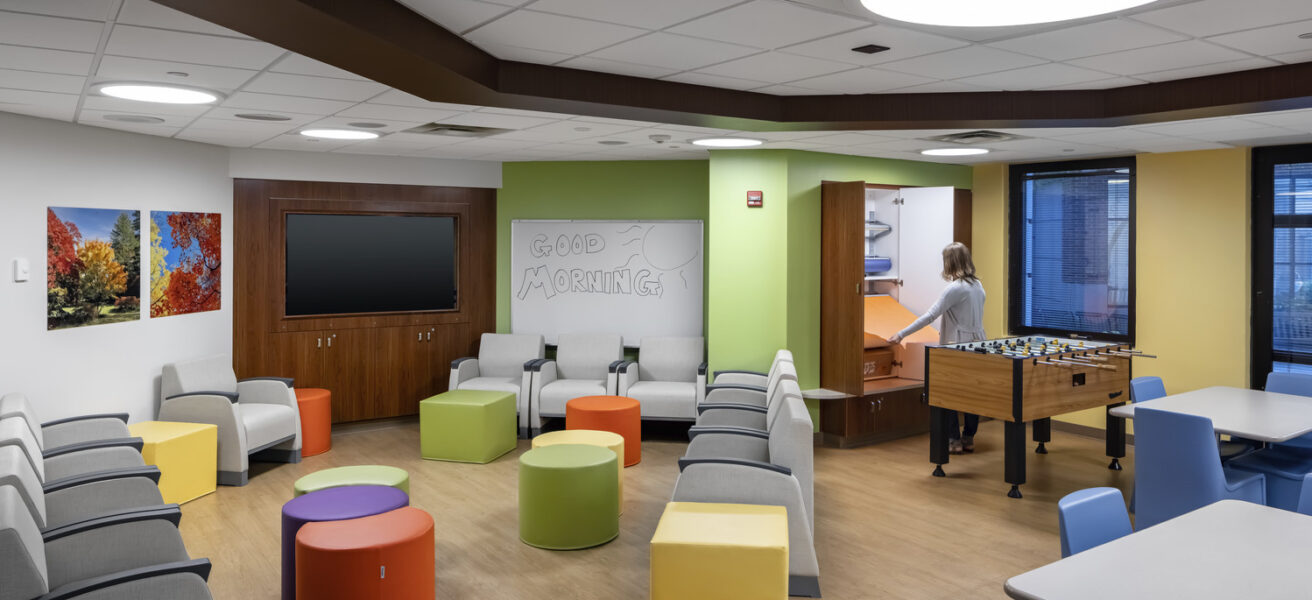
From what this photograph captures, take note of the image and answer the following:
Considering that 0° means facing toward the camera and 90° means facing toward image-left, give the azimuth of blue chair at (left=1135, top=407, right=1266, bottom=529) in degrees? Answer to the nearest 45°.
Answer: approximately 225°

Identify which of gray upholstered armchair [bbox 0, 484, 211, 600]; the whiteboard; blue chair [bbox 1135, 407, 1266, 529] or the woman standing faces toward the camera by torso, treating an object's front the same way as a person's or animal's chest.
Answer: the whiteboard

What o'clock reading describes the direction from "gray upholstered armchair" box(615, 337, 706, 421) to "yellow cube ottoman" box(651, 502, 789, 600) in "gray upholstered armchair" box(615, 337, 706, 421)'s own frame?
The yellow cube ottoman is roughly at 12 o'clock from the gray upholstered armchair.

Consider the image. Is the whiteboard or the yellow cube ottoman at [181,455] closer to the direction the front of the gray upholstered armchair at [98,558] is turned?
the whiteboard

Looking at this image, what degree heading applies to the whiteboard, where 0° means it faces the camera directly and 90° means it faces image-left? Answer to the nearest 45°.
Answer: approximately 0°

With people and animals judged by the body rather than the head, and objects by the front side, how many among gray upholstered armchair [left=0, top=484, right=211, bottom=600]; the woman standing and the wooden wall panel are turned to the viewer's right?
1

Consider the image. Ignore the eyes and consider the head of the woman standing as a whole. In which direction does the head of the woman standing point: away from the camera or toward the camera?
away from the camera

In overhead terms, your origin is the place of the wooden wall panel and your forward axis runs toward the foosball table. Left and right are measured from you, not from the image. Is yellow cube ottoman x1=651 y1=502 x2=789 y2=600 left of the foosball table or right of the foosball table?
right

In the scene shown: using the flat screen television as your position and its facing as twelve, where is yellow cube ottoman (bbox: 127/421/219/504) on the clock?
The yellow cube ottoman is roughly at 1 o'clock from the flat screen television.

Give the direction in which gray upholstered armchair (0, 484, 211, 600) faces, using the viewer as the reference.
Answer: facing to the right of the viewer

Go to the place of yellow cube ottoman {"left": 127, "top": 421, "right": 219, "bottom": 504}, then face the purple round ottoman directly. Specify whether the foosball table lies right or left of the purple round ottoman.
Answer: left

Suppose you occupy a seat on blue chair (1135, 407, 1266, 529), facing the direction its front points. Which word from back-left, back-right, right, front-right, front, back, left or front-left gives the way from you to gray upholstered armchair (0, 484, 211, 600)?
back

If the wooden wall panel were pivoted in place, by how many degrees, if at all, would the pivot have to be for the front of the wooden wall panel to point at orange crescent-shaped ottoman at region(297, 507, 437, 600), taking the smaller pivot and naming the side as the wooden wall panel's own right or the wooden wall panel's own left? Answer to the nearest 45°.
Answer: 0° — it already faces it

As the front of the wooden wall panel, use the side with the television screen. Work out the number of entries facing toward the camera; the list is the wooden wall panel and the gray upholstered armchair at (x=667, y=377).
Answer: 2
